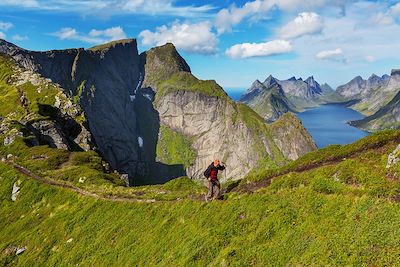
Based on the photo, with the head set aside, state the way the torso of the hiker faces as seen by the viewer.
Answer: toward the camera
